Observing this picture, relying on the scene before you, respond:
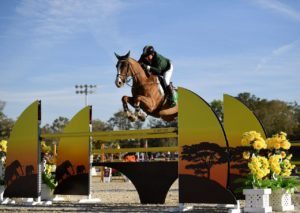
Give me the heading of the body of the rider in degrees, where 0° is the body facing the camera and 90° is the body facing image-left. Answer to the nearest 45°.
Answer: approximately 45°

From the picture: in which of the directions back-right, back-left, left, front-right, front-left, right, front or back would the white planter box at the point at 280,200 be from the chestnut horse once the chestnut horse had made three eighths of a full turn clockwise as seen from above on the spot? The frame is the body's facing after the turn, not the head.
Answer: back-right

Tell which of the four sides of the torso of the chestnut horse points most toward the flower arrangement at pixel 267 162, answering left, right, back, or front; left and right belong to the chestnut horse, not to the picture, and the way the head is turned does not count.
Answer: left

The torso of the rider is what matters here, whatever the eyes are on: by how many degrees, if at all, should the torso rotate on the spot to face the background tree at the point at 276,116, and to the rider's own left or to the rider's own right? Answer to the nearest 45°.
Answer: approximately 135° to the rider's own right

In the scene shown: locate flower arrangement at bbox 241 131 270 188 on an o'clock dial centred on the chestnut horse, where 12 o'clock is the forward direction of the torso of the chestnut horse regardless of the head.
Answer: The flower arrangement is roughly at 9 o'clock from the chestnut horse.

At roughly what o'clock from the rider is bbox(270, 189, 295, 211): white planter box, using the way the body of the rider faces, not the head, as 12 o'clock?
The white planter box is roughly at 9 o'clock from the rider.

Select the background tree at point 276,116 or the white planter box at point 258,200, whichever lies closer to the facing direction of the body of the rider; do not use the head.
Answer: the white planter box

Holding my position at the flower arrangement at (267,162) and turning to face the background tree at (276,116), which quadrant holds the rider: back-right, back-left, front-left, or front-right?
front-left

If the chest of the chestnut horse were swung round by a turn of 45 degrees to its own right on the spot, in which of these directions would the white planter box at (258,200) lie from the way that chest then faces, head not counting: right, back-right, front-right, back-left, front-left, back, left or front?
back-left
